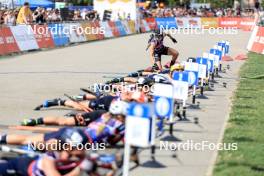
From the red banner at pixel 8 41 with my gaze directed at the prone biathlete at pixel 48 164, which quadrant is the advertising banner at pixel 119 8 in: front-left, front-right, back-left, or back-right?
back-left

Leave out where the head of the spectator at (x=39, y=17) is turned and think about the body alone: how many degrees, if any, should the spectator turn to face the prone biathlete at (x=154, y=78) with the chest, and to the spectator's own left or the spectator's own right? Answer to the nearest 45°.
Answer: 0° — they already face them

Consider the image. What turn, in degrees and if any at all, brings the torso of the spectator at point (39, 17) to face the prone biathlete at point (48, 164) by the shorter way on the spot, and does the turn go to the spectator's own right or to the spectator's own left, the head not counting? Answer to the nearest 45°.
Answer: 0° — they already face them

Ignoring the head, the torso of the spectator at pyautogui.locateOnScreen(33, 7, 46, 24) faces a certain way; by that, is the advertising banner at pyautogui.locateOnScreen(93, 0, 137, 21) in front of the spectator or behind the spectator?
behind

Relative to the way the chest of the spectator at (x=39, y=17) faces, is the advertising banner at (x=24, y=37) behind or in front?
in front

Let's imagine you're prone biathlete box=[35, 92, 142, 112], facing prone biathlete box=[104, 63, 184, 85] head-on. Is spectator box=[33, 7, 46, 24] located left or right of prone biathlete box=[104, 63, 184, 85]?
left

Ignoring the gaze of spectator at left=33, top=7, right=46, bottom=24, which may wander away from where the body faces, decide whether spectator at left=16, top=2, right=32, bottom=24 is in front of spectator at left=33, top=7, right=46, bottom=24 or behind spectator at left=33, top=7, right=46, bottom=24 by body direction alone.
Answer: in front

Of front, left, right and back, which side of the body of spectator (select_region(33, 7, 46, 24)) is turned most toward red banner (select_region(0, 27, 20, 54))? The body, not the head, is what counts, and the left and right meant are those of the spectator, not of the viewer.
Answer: front

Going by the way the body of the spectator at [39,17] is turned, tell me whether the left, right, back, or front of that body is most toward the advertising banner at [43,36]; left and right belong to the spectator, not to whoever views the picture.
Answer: front

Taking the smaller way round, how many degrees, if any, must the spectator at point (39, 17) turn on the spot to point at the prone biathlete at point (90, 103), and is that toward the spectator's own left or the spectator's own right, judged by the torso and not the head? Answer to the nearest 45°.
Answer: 0° — they already face them

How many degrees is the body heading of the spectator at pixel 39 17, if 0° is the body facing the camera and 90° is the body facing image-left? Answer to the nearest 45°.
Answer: approximately 0°
